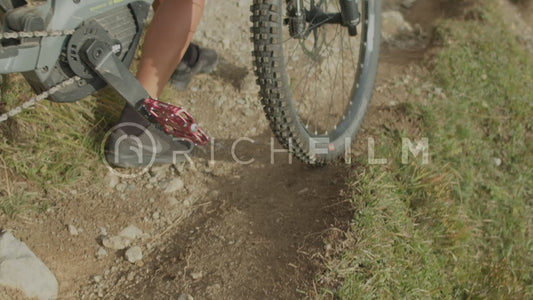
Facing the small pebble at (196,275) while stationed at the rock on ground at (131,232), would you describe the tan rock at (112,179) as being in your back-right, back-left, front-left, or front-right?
back-left

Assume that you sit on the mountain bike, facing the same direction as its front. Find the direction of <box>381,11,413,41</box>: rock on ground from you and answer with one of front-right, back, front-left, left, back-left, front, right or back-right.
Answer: front
